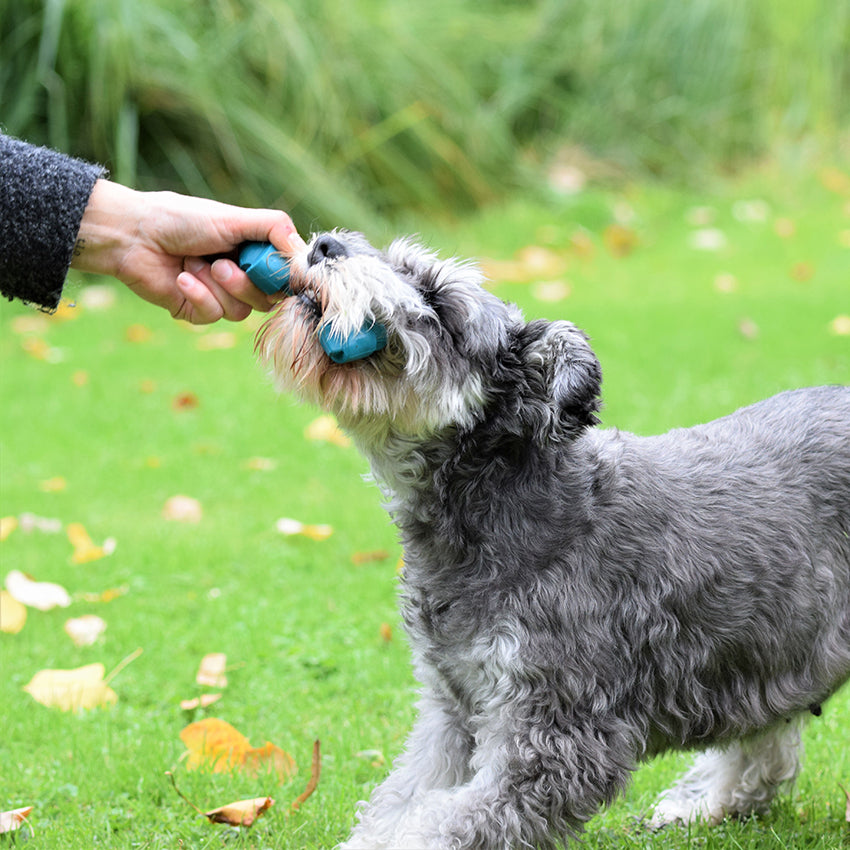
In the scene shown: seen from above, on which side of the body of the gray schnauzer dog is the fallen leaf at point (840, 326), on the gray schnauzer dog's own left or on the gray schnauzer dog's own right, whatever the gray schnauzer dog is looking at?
on the gray schnauzer dog's own right

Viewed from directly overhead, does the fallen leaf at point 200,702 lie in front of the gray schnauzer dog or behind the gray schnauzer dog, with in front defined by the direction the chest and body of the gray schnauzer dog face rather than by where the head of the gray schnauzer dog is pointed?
in front

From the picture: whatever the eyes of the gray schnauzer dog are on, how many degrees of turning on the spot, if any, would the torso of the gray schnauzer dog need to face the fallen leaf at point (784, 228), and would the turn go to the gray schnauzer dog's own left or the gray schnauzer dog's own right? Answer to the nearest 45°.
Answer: approximately 90° to the gray schnauzer dog's own right

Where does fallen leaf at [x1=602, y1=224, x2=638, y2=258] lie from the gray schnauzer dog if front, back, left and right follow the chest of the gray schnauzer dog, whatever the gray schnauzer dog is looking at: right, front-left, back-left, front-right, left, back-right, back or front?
right

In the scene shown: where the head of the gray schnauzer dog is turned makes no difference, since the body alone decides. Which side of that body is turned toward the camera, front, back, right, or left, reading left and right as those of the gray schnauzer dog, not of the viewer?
left

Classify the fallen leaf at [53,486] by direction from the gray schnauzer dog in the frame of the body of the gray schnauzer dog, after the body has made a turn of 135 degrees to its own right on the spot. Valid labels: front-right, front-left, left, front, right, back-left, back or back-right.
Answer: left

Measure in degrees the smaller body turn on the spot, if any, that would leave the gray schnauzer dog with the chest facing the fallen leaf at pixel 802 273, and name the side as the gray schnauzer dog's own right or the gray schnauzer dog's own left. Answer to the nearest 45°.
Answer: approximately 90° to the gray schnauzer dog's own right

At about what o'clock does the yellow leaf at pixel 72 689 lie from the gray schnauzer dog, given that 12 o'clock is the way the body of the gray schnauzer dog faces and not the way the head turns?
The yellow leaf is roughly at 1 o'clock from the gray schnauzer dog.

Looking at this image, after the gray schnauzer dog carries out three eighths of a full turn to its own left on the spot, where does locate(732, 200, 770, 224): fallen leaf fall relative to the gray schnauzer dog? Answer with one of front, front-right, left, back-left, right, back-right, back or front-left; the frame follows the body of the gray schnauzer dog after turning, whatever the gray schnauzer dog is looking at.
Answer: back-left
